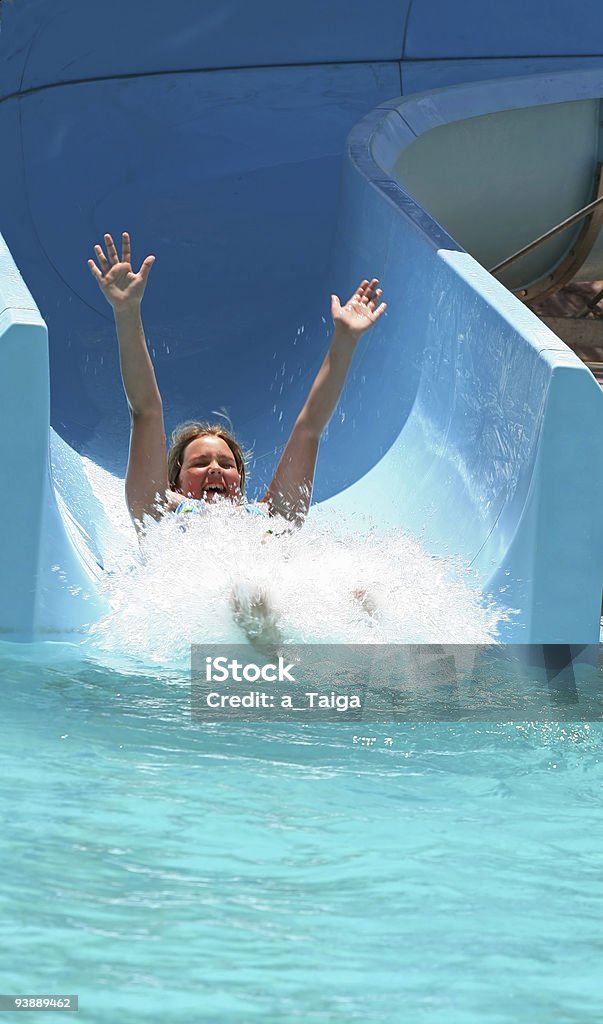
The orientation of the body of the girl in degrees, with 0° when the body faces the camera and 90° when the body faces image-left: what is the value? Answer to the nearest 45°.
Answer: approximately 0°
